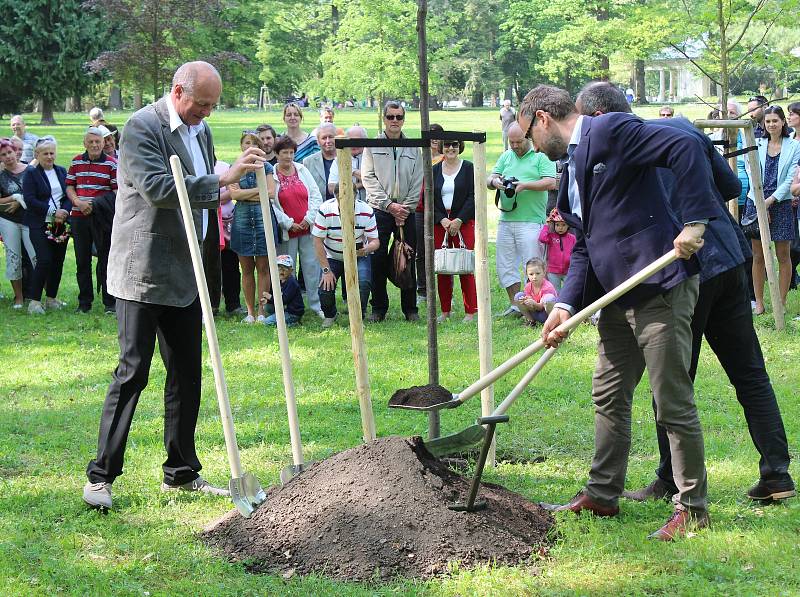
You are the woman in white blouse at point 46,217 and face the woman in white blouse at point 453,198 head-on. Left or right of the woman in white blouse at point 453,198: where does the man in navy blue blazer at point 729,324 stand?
right

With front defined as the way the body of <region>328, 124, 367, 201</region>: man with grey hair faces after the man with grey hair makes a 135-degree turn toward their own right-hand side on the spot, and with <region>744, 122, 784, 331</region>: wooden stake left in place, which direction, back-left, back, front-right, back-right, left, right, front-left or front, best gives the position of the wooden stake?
back

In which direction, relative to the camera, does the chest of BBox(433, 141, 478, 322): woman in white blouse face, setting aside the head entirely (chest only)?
toward the camera

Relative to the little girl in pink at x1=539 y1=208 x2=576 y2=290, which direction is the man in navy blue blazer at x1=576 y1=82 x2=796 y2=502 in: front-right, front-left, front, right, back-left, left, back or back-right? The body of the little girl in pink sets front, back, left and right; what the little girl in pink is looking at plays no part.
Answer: front

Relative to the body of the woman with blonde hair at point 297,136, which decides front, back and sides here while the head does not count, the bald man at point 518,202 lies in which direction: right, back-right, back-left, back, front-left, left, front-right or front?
front-left

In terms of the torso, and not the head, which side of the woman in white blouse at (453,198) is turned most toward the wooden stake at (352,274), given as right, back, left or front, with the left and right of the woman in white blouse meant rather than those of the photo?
front

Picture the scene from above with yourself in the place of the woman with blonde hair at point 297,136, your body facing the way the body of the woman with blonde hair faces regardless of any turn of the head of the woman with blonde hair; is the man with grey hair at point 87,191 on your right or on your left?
on your right

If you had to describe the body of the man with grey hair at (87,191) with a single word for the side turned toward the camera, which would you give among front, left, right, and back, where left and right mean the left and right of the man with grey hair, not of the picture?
front

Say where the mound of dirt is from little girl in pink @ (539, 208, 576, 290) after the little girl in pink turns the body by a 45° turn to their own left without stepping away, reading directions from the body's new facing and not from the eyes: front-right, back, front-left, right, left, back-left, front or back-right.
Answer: front-right
